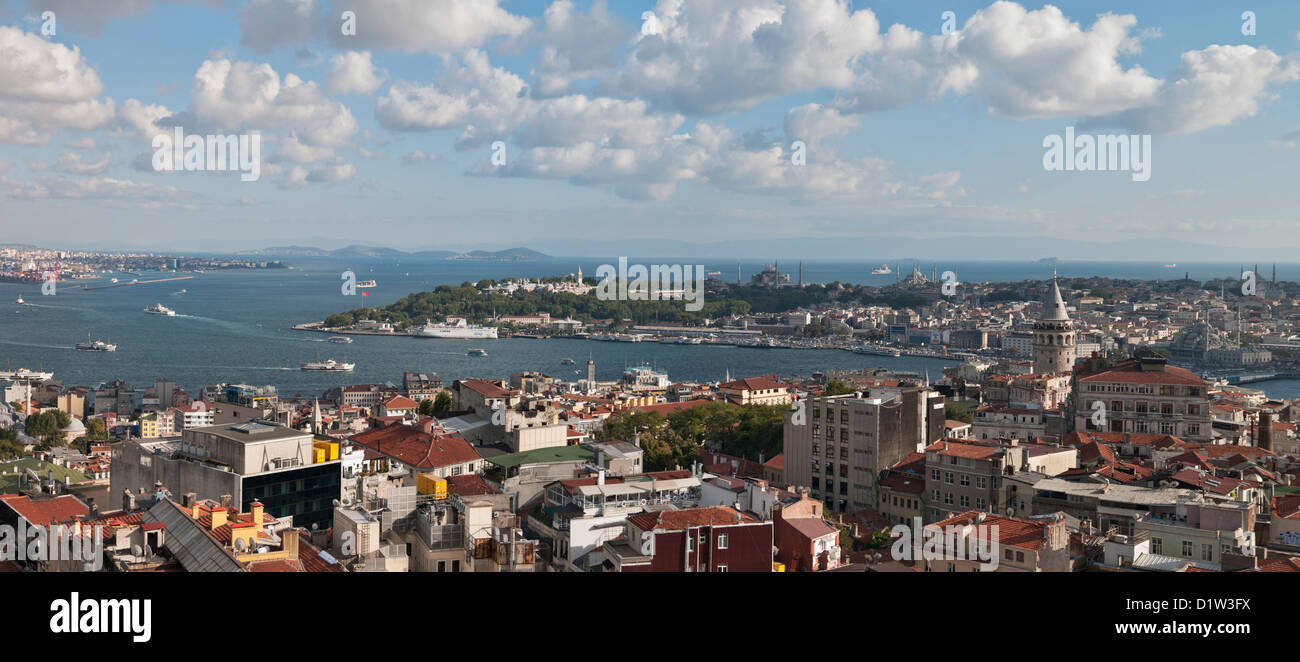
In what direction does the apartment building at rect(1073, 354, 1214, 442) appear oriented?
toward the camera

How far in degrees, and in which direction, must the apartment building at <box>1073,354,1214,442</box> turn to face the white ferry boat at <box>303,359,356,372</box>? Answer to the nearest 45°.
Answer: approximately 135° to its right

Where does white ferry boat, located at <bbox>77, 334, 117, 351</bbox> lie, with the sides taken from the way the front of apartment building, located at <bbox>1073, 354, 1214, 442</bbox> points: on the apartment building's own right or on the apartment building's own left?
on the apartment building's own right
